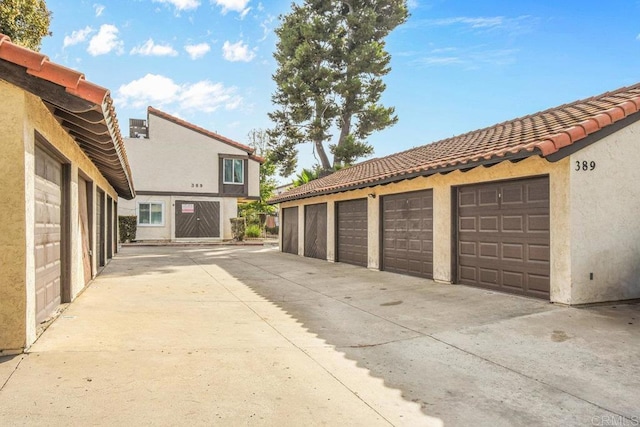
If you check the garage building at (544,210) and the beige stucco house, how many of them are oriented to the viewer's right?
0

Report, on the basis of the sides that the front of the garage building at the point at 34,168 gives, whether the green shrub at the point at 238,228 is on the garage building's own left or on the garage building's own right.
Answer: on the garage building's own left

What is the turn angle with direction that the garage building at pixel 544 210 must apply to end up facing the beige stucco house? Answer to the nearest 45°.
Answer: approximately 90° to its right

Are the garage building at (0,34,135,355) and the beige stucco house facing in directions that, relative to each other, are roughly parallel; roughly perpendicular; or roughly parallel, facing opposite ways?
roughly perpendicular

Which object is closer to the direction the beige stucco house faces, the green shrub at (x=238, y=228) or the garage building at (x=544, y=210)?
the garage building

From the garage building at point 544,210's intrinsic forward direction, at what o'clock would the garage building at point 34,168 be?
the garage building at point 34,168 is roughly at 12 o'clock from the garage building at point 544,210.

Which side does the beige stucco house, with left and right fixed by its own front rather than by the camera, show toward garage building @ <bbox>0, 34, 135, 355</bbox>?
front

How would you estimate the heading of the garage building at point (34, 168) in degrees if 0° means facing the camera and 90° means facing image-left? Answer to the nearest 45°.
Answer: approximately 270°

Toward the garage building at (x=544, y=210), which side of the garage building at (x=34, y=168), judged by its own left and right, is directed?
front

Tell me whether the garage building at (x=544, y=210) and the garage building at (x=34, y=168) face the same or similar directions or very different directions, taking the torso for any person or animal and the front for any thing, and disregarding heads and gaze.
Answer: very different directions

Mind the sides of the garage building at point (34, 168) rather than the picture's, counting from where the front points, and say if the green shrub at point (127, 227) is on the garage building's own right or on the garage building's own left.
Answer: on the garage building's own left

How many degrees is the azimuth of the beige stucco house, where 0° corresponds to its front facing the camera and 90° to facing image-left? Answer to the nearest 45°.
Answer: approximately 0°

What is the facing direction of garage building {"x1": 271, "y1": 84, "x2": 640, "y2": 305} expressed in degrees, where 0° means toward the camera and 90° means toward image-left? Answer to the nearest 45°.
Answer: approximately 45°

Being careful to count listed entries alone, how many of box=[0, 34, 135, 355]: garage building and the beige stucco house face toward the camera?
1
